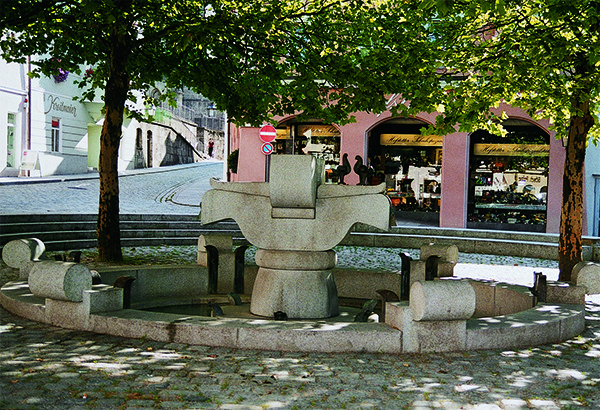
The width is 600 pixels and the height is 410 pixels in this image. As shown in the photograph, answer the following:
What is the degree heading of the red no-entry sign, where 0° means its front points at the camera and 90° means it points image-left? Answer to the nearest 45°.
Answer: approximately 0°

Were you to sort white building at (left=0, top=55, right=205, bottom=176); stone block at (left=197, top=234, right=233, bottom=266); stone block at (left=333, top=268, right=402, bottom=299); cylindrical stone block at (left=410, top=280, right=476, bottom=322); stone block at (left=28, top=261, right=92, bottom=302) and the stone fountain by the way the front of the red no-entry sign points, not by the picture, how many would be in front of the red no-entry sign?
5

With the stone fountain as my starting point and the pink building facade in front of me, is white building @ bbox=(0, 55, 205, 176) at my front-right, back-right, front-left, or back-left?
front-left

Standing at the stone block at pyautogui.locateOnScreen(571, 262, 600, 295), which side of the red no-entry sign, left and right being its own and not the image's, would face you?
front

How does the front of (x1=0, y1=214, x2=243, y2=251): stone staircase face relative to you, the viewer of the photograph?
facing the viewer

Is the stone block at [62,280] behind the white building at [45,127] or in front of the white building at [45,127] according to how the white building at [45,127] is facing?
in front

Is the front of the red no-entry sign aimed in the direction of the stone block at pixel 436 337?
yes

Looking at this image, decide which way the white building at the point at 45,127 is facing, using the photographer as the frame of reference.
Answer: facing the viewer and to the right of the viewer

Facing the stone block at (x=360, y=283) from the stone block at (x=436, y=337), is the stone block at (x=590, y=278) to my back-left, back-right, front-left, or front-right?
front-right

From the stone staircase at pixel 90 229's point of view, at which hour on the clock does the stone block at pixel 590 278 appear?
The stone block is roughly at 11 o'clock from the stone staircase.

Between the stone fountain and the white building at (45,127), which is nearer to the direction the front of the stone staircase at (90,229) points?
the stone fountain

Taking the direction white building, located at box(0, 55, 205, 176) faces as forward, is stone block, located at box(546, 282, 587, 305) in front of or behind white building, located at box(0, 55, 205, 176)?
in front

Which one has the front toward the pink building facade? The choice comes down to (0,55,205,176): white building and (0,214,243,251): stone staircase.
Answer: the white building
